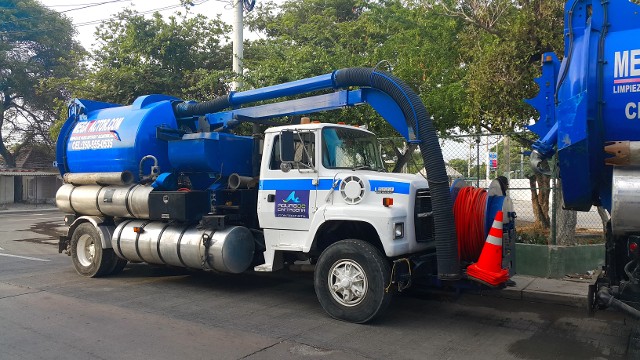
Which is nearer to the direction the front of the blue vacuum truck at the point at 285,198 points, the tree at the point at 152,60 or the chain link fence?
the chain link fence

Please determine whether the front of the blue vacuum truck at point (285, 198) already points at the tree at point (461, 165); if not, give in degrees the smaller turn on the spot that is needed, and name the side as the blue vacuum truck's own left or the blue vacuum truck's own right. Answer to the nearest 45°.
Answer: approximately 90° to the blue vacuum truck's own left

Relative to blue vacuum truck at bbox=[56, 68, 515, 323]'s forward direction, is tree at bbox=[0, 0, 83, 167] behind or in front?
behind

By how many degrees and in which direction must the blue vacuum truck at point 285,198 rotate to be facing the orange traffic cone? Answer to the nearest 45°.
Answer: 0° — it already faces it

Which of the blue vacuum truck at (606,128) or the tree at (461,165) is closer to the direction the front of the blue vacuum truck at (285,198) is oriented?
the blue vacuum truck

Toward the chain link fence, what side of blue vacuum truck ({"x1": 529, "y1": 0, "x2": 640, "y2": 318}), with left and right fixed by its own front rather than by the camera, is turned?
left

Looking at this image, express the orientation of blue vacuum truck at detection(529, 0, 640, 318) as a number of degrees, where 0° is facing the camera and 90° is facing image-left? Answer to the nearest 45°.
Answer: approximately 270°

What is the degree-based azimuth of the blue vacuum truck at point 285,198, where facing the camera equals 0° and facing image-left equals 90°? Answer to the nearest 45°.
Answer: approximately 315°

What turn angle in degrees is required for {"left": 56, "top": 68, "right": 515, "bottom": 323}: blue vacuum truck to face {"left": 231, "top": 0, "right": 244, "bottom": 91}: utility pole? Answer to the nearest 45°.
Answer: approximately 135° to its left

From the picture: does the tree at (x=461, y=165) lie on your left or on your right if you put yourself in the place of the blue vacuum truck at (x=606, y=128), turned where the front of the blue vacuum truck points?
on your left

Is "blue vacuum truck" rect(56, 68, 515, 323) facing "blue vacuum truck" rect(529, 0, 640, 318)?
yes
